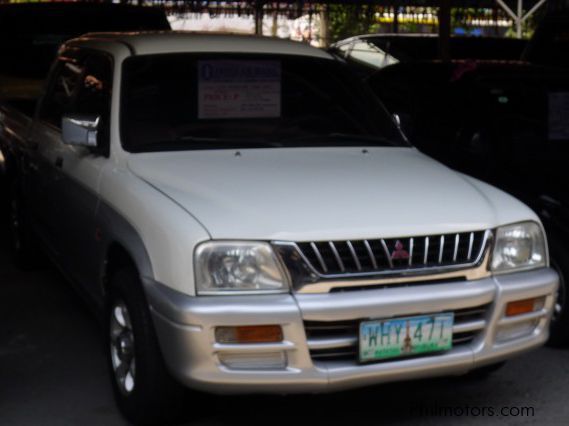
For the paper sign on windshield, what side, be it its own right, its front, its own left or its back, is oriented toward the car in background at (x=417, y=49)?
back

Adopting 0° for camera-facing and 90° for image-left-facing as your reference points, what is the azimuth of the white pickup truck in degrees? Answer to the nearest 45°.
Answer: approximately 315°

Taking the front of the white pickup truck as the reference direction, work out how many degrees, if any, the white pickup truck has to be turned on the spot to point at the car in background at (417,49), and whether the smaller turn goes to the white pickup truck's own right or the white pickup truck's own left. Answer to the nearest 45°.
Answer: approximately 135° to the white pickup truck's own left

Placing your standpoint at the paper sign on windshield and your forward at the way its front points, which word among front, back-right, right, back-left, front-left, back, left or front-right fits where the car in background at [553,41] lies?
back-left

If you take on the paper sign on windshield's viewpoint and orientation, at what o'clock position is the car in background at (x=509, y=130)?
The car in background is roughly at 8 o'clock from the paper sign on windshield.

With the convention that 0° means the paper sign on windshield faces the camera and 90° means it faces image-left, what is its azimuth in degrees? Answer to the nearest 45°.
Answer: approximately 0°

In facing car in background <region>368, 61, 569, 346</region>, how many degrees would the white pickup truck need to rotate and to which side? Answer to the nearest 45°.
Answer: approximately 90° to its left
